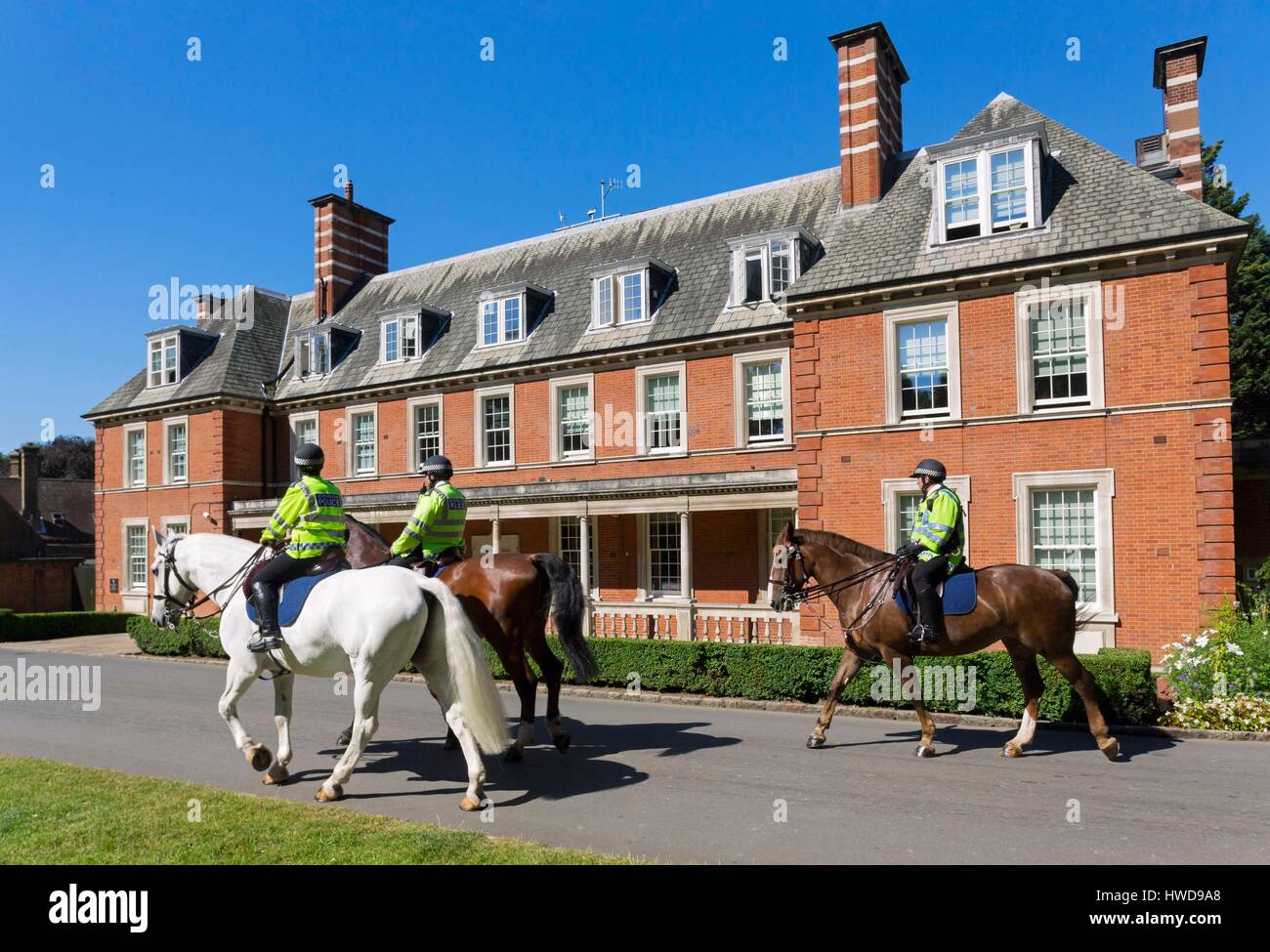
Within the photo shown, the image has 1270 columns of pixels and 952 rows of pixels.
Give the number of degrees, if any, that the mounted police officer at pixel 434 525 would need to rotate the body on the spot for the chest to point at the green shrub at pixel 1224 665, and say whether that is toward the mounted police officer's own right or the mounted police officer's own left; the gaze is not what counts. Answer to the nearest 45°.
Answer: approximately 135° to the mounted police officer's own right

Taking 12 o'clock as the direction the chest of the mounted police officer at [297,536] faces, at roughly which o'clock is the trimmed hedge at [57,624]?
The trimmed hedge is roughly at 1 o'clock from the mounted police officer.

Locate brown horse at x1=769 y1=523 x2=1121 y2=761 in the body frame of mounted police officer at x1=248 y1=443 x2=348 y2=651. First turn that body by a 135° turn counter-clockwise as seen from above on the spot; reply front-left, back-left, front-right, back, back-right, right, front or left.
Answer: left

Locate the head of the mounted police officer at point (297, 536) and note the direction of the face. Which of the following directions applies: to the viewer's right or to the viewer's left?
to the viewer's left

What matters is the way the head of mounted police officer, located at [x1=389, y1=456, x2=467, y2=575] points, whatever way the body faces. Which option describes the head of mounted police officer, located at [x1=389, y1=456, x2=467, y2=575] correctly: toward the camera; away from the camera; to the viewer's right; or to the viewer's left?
to the viewer's left

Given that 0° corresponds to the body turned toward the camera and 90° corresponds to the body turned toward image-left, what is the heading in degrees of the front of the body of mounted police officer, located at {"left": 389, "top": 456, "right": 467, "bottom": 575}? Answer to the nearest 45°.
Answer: approximately 135°

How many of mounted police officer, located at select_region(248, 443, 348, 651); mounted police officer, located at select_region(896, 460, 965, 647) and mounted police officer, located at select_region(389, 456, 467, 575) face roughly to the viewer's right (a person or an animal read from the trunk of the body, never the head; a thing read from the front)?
0

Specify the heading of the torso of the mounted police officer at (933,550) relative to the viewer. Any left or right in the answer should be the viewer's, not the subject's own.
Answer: facing to the left of the viewer

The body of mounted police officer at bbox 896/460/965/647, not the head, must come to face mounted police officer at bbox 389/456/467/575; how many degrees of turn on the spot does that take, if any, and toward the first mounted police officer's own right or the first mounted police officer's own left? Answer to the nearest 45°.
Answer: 0° — they already face them

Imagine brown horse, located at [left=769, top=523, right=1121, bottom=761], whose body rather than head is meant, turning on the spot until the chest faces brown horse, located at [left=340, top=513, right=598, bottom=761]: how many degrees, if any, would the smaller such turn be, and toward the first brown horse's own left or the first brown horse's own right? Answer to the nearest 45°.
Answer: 0° — it already faces it

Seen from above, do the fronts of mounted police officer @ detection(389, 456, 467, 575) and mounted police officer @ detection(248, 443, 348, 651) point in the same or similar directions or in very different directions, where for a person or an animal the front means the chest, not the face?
same or similar directions

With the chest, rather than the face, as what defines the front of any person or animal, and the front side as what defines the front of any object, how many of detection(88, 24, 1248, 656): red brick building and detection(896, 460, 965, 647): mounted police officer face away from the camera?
0

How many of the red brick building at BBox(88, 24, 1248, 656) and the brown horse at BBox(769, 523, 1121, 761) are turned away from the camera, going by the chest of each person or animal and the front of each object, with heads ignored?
0

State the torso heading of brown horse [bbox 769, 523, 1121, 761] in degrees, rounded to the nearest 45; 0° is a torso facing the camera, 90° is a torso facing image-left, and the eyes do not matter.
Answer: approximately 90°

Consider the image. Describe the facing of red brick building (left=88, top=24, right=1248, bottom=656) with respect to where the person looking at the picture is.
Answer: facing the viewer and to the left of the viewer

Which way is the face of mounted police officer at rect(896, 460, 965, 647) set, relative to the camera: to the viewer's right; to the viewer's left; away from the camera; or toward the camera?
to the viewer's left
